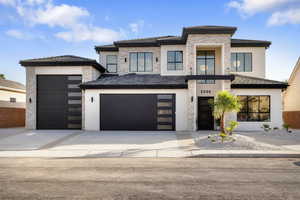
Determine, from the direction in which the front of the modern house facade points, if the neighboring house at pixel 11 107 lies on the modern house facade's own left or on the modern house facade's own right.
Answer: on the modern house facade's own right

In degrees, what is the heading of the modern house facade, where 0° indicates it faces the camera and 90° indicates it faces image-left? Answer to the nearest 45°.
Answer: approximately 0°

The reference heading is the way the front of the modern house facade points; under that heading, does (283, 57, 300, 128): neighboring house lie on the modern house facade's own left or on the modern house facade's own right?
on the modern house facade's own left
